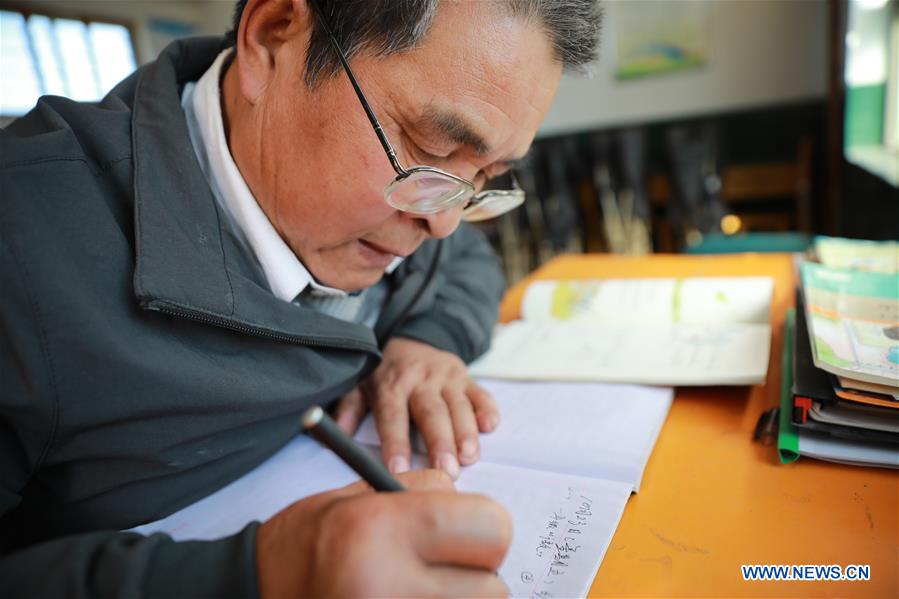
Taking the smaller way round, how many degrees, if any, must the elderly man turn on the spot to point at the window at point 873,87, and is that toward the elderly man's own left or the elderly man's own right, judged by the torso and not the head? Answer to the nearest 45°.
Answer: approximately 90° to the elderly man's own left

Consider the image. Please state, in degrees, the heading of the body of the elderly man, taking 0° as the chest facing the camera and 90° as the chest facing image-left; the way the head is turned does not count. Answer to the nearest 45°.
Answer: approximately 315°
